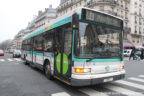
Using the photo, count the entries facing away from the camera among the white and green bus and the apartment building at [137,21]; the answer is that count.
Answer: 0

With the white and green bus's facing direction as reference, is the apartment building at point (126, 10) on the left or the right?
on its left

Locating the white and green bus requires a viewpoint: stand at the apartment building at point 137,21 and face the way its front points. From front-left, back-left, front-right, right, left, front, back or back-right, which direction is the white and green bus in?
front-left

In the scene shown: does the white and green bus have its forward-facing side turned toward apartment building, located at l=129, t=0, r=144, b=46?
no
